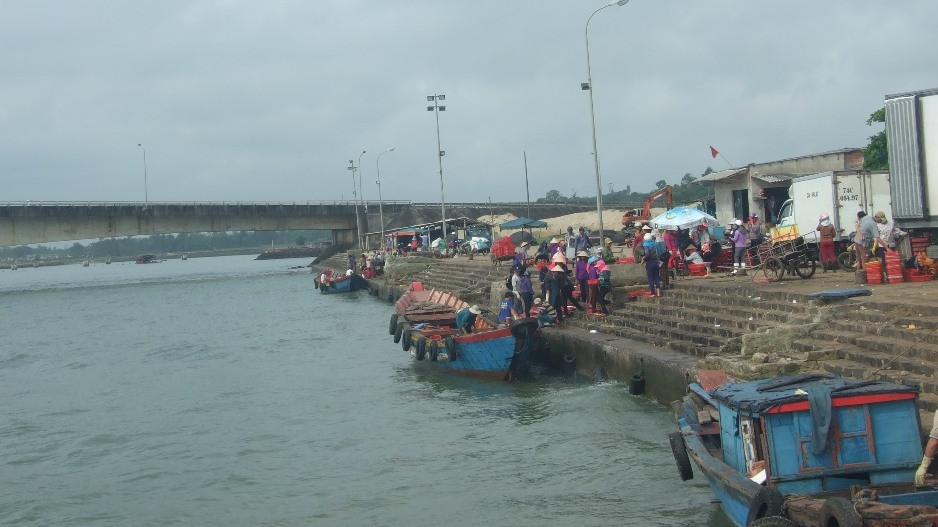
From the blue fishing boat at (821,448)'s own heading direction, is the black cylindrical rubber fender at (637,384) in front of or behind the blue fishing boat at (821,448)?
in front

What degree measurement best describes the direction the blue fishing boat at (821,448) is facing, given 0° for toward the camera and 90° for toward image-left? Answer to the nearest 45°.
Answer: approximately 135°

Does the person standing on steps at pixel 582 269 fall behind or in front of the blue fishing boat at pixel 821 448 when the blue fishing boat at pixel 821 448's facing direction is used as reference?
in front

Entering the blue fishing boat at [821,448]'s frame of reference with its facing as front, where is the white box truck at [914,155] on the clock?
The white box truck is roughly at 2 o'clock from the blue fishing boat.

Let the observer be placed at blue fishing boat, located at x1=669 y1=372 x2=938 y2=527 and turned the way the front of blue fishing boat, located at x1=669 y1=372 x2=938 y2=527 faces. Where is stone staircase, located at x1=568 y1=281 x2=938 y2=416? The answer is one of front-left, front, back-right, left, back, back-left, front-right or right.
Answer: front-right

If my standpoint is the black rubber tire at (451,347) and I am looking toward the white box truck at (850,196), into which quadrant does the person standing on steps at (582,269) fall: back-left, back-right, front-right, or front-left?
front-left

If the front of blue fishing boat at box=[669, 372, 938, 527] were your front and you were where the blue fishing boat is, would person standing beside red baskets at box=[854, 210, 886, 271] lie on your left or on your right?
on your right
